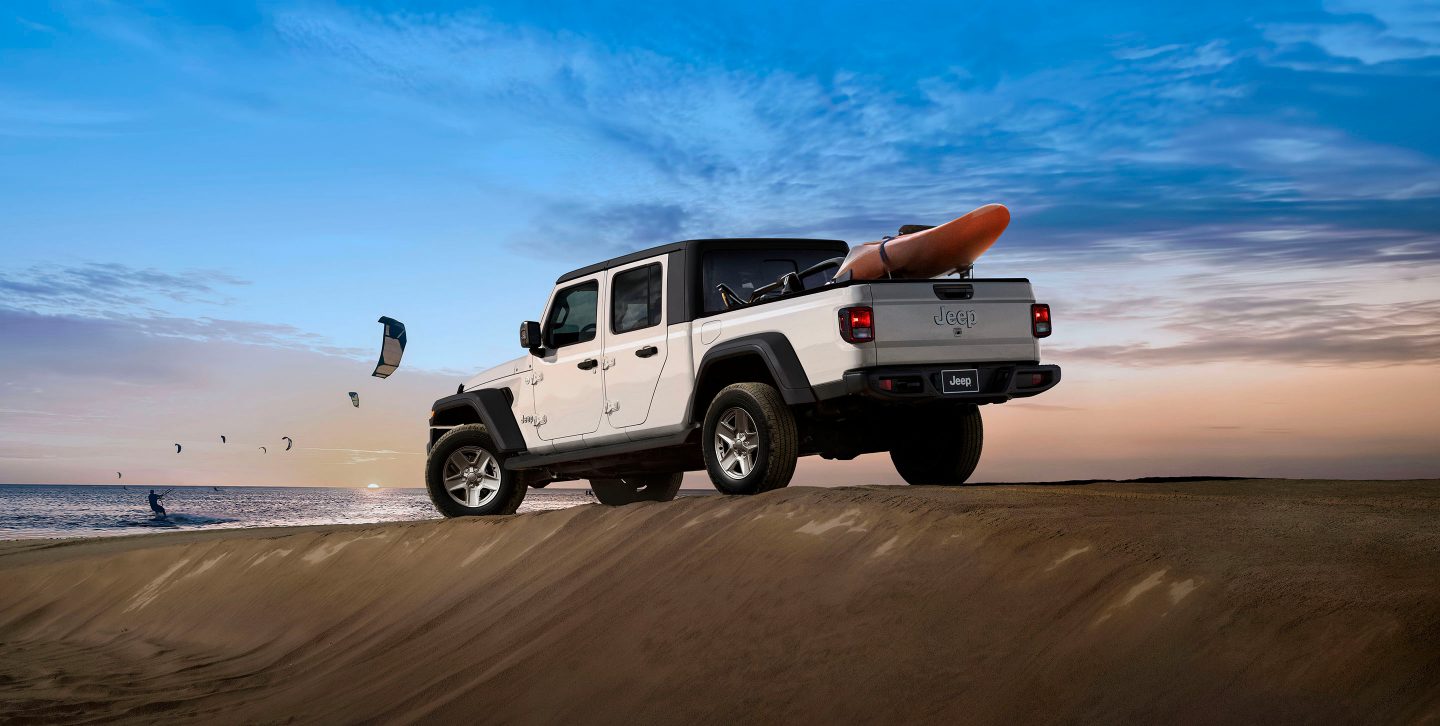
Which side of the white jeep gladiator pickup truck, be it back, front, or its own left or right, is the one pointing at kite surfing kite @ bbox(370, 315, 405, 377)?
front

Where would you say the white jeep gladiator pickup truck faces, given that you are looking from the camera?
facing away from the viewer and to the left of the viewer
